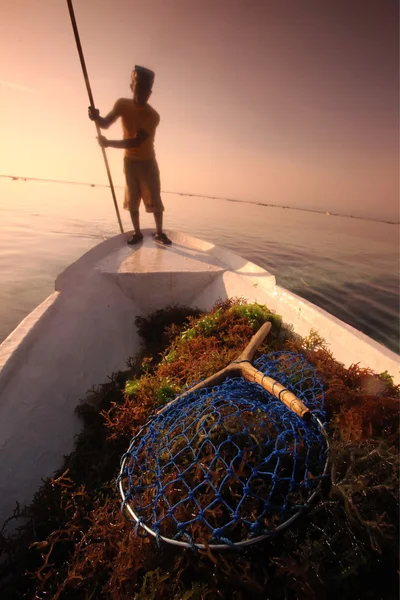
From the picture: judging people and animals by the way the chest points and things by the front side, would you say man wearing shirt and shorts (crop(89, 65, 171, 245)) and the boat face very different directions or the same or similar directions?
very different directions

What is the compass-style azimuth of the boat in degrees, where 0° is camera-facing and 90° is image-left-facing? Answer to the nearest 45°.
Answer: approximately 180°

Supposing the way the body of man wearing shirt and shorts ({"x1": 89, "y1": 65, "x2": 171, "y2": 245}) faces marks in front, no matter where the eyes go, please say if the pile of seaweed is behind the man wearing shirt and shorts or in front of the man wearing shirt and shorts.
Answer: in front
